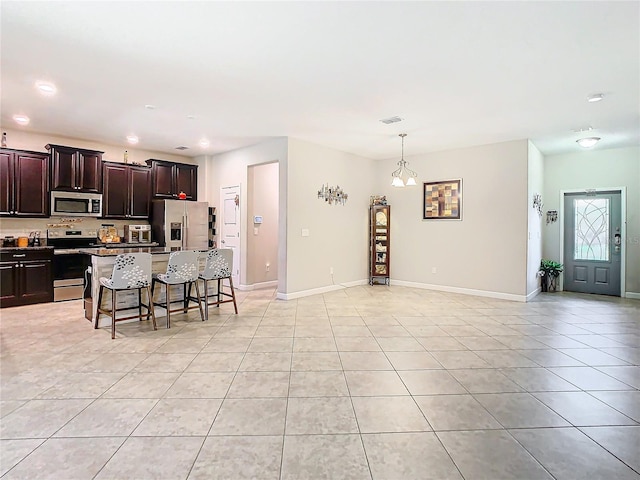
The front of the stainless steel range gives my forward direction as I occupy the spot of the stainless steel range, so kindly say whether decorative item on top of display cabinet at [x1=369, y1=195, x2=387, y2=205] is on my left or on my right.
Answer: on my left

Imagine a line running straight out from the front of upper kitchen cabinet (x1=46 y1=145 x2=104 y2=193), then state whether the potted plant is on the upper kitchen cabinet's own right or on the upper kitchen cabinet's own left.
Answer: on the upper kitchen cabinet's own left

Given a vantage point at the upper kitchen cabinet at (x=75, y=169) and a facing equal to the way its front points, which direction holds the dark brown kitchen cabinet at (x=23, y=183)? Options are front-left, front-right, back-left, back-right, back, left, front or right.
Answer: right

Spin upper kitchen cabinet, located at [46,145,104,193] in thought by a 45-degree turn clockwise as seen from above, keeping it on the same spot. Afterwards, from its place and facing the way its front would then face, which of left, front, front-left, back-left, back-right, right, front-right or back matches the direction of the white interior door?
back-left

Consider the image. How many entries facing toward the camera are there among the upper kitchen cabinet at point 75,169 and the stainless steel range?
2

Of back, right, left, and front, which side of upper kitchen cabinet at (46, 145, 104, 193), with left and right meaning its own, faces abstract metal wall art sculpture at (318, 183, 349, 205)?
left

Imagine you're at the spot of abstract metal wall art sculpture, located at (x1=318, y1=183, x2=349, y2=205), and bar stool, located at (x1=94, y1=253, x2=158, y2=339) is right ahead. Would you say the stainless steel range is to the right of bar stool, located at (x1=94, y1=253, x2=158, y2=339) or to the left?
right

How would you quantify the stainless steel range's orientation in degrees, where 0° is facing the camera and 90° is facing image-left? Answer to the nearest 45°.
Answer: approximately 0°

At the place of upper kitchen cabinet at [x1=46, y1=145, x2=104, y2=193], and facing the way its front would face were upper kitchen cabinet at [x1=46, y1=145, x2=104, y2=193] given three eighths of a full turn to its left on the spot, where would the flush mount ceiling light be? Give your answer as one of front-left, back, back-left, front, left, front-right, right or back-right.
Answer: right

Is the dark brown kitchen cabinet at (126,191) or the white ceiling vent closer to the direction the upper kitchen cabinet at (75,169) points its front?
the white ceiling vent
